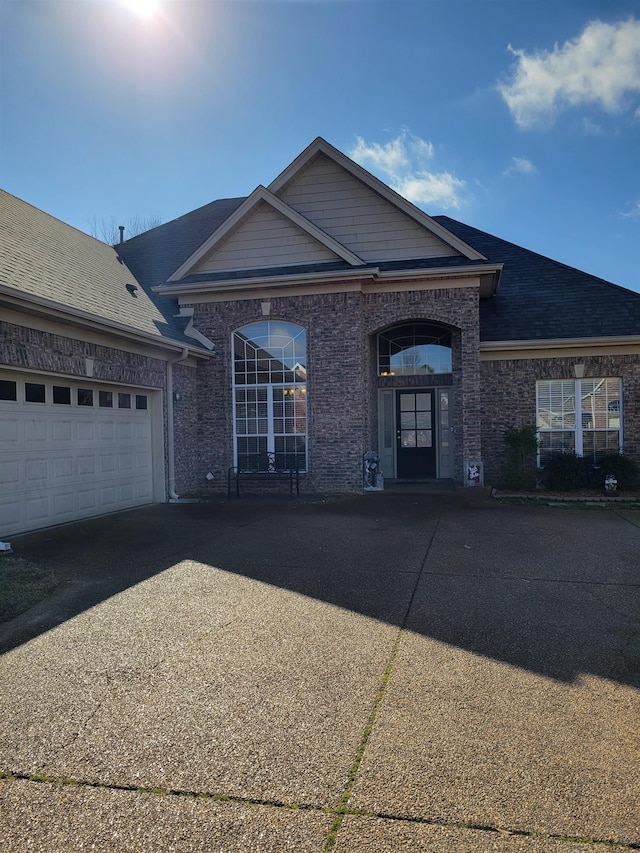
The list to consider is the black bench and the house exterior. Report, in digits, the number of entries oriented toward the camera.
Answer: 2

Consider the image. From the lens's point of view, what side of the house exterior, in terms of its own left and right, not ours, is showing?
front

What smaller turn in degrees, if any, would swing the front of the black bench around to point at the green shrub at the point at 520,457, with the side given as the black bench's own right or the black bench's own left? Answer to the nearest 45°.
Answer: approximately 90° to the black bench's own left

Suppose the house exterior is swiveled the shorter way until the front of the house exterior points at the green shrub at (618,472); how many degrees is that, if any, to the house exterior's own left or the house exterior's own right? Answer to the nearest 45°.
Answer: approximately 90° to the house exterior's own left

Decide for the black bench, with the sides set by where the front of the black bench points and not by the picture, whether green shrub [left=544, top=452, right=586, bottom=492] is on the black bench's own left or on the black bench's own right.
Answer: on the black bench's own left

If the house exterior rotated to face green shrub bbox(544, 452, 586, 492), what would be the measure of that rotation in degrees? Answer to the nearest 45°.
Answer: approximately 90° to its left

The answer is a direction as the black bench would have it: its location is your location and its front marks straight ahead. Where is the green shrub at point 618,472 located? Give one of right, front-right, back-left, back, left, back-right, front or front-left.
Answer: left

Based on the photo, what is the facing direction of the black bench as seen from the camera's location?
facing the viewer
